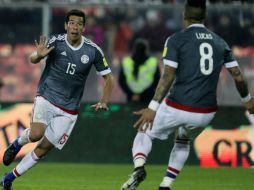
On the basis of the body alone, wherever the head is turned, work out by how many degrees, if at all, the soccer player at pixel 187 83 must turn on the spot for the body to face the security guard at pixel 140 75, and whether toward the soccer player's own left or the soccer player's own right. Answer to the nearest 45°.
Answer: approximately 45° to the soccer player's own right

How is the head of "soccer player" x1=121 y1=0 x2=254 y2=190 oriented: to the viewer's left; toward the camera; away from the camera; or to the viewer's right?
away from the camera

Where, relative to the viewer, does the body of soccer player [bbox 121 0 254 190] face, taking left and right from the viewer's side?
facing away from the viewer and to the left of the viewer

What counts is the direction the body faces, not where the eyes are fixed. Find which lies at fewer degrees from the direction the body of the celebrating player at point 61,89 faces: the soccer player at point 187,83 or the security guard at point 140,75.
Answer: the soccer player
